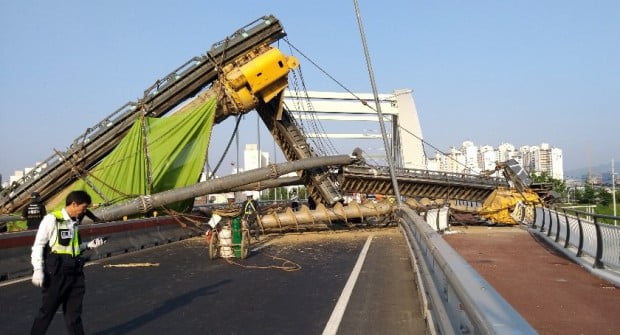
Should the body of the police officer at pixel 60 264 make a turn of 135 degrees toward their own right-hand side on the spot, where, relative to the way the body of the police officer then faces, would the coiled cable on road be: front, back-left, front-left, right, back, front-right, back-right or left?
back-right

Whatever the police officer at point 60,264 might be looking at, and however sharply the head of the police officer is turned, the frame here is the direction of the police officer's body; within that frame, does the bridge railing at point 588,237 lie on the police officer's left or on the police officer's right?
on the police officer's left

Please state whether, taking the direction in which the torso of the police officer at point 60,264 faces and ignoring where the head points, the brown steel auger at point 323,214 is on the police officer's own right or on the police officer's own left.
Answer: on the police officer's own left

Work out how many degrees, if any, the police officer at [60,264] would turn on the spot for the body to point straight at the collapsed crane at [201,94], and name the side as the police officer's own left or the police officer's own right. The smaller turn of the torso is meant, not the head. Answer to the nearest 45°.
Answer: approximately 135° to the police officer's own left
